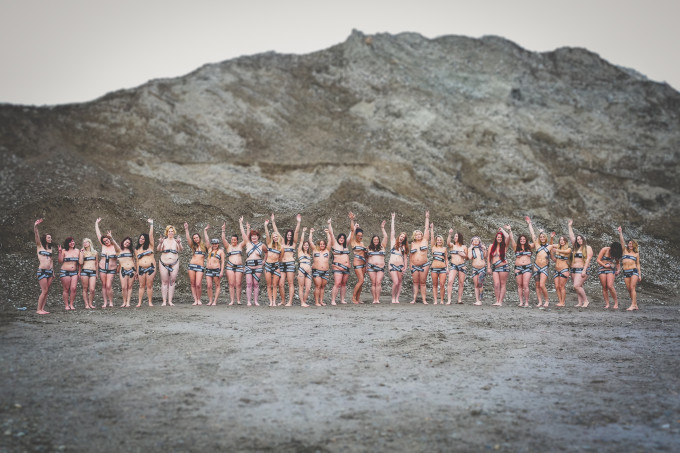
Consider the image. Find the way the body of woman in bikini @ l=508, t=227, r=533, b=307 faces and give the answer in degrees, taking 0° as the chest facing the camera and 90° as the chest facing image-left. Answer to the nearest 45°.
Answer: approximately 0°

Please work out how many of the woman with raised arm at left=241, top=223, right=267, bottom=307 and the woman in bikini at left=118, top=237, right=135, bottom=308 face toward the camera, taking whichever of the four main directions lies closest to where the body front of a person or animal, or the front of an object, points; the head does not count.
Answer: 2

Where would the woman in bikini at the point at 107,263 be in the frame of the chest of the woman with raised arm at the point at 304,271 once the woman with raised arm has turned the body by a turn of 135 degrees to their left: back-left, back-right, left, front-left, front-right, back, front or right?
back-left

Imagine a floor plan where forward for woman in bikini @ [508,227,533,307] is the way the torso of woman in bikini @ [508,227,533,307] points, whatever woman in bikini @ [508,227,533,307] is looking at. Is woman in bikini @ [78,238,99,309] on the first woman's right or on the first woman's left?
on the first woman's right

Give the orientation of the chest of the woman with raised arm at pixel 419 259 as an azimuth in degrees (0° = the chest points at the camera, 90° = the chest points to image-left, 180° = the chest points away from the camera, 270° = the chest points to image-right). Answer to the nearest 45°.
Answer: approximately 0°

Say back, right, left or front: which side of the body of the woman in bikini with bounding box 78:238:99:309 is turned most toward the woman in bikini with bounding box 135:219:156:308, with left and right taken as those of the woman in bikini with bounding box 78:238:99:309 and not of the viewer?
left

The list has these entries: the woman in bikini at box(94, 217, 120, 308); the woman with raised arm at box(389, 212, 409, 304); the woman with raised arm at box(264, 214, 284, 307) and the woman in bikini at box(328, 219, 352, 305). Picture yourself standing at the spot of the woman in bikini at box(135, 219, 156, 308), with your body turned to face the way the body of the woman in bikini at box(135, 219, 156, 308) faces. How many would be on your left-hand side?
3

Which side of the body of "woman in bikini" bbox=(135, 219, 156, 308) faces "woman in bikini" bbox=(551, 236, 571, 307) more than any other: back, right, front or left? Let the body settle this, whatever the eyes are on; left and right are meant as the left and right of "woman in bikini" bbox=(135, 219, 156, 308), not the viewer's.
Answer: left

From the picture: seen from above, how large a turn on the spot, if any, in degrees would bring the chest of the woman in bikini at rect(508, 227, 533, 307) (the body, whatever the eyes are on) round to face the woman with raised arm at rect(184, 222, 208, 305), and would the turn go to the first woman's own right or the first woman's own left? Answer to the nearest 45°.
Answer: approximately 90° to the first woman's own right
